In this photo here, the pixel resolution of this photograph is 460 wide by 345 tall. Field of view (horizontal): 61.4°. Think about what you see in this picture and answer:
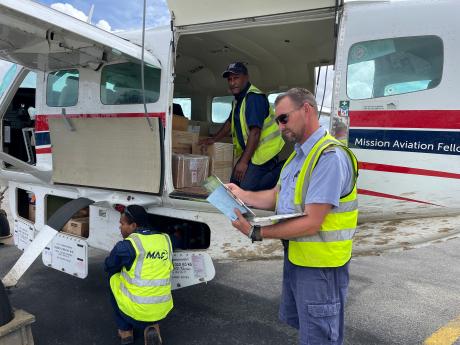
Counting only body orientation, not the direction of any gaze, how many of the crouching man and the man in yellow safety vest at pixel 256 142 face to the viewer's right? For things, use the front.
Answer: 0

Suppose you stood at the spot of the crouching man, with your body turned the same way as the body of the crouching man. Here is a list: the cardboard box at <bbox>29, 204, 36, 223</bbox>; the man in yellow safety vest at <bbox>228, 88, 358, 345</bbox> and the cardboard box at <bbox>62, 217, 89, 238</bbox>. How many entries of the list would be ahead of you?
2

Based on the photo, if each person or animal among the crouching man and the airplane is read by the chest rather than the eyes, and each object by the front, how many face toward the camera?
0

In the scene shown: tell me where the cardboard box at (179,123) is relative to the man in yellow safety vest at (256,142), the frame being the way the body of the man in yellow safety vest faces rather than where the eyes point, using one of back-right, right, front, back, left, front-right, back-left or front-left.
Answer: right

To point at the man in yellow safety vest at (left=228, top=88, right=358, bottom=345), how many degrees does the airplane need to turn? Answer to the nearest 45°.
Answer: approximately 135° to its left

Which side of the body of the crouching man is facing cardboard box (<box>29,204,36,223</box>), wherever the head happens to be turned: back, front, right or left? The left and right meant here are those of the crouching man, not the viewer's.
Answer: front

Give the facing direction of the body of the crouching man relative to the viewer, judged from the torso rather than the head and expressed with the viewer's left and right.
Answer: facing away from the viewer and to the left of the viewer

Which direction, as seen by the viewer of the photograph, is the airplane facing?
facing to the left of the viewer
